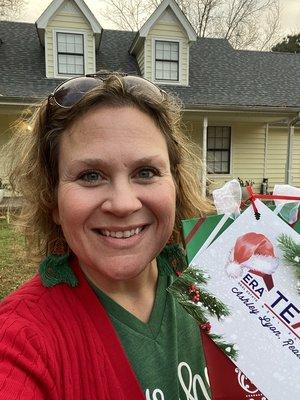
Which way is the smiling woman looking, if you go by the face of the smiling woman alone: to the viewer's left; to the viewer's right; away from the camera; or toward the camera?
toward the camera

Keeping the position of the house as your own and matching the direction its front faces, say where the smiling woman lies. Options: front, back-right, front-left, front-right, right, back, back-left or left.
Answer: front

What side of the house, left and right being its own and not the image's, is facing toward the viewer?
front

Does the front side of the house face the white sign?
yes
